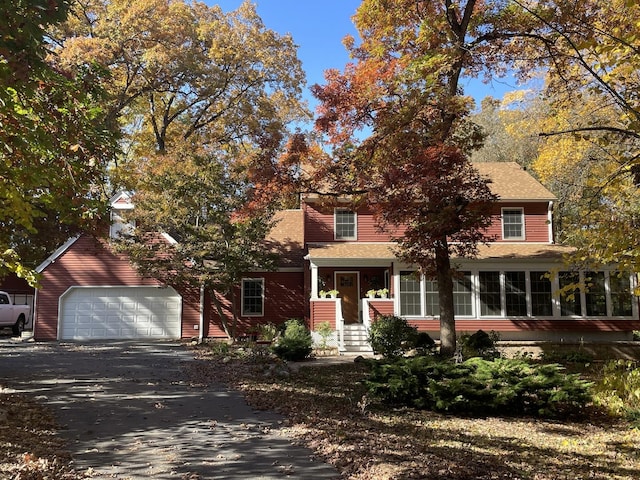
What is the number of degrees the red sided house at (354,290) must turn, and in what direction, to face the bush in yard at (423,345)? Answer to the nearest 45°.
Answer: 0° — it already faces it

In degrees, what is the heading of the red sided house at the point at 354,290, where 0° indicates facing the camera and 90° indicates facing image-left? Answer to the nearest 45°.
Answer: approximately 0°

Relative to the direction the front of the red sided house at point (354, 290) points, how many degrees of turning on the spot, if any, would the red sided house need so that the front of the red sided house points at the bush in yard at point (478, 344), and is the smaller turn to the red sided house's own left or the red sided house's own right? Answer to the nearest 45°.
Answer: approximately 45° to the red sided house's own left

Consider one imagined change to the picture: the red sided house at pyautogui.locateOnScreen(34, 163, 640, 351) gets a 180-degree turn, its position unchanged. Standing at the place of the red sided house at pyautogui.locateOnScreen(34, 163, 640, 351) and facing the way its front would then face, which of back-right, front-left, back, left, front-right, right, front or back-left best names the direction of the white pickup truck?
left

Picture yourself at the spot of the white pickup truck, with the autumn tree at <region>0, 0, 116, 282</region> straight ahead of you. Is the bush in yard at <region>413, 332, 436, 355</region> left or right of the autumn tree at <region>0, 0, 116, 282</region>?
left

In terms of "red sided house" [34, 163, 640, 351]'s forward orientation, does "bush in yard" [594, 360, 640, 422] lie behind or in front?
in front

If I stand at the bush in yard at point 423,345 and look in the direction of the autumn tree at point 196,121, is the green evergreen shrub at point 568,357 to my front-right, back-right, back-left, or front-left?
back-right

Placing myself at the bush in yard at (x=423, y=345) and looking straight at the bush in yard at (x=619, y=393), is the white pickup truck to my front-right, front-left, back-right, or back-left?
back-right

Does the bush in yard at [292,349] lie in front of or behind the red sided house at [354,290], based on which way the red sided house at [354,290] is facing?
in front

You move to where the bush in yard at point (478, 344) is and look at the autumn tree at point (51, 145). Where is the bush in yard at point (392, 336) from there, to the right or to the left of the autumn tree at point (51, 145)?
right
